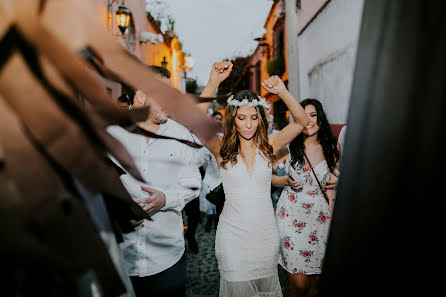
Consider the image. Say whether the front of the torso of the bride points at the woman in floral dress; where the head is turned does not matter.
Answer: no

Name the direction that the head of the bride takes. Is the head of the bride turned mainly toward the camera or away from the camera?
toward the camera

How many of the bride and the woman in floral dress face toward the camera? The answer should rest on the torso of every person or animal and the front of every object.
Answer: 2

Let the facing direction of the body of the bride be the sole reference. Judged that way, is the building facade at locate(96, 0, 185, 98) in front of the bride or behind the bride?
behind

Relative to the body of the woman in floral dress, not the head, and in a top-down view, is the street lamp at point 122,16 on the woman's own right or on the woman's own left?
on the woman's own right

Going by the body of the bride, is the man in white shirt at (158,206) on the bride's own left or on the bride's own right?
on the bride's own right

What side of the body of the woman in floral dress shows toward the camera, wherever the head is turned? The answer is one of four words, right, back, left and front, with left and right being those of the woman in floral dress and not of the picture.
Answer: front

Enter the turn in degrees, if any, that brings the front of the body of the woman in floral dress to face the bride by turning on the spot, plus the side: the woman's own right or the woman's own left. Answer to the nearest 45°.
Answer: approximately 45° to the woman's own right

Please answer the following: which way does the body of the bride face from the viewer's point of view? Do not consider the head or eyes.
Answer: toward the camera

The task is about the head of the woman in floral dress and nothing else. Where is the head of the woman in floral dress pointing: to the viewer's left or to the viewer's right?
to the viewer's left

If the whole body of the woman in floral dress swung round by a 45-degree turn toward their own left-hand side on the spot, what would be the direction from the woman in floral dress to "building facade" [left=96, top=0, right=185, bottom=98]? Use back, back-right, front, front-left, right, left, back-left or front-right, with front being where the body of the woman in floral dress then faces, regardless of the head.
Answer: back

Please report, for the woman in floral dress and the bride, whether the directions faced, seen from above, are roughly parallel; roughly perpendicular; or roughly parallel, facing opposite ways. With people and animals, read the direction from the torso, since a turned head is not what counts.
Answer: roughly parallel

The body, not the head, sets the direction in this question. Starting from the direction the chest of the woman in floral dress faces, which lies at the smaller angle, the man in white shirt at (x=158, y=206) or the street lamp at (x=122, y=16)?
the man in white shirt

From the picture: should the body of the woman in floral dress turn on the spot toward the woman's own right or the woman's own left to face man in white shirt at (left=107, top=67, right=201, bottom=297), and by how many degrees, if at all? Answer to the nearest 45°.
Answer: approximately 45° to the woman's own right

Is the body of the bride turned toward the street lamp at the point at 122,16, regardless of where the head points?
no
